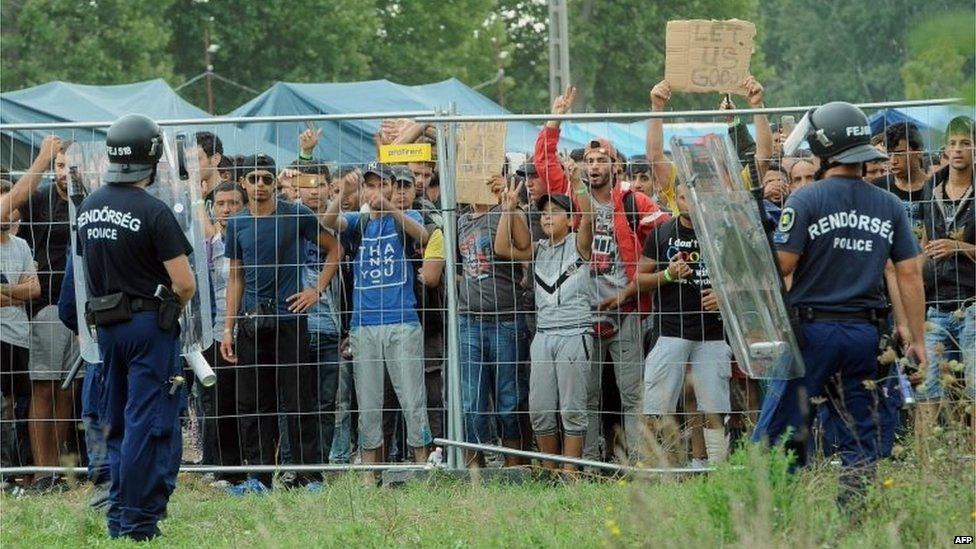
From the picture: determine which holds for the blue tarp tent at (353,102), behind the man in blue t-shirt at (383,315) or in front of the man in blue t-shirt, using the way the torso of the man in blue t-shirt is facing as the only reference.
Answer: behind

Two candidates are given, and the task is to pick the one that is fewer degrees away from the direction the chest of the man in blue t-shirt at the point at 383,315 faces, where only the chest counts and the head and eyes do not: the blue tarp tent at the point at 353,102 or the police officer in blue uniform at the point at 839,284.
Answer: the police officer in blue uniform

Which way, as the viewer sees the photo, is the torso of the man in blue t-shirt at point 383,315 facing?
toward the camera

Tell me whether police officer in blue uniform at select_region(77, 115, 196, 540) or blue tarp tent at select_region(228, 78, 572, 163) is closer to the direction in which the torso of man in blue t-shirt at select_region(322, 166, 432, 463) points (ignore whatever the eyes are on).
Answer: the police officer in blue uniform

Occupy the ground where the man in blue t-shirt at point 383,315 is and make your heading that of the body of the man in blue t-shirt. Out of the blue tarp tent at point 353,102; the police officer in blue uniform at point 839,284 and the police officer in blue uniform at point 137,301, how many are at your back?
1

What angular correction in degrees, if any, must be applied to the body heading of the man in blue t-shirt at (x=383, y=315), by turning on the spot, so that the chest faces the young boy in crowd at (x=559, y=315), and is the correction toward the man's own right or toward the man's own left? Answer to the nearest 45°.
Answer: approximately 90° to the man's own left

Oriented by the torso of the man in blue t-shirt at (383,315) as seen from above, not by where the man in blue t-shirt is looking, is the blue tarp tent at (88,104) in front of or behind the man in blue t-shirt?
behind

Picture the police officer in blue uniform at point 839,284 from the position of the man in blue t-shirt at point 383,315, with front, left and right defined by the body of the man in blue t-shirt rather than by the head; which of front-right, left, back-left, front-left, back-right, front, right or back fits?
front-left

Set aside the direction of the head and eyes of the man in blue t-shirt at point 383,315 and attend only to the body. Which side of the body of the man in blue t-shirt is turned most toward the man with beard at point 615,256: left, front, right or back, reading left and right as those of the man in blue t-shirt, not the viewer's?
left
